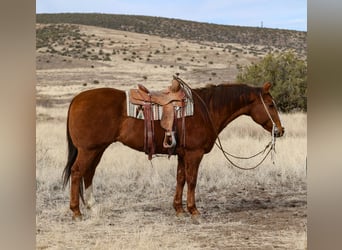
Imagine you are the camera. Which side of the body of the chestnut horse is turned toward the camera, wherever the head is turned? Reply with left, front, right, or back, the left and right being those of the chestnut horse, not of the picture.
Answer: right
